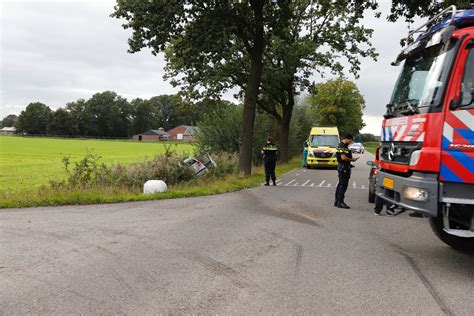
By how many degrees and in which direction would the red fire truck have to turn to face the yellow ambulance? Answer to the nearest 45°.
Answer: approximately 135° to its right

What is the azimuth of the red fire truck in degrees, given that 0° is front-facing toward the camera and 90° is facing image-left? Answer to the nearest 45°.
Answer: approximately 45°

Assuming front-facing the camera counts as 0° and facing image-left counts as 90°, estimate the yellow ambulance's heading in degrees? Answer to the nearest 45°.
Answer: approximately 0°
